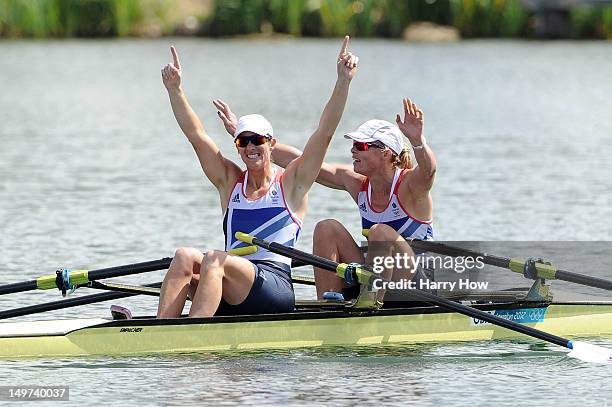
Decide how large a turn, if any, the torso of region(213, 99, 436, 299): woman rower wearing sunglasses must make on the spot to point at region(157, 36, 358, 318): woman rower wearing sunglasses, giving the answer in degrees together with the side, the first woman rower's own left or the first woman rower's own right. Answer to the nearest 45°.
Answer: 0° — they already face them

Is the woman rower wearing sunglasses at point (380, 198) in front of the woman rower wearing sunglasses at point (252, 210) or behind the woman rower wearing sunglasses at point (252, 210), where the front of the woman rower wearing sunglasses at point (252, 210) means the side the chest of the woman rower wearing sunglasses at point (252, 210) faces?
behind

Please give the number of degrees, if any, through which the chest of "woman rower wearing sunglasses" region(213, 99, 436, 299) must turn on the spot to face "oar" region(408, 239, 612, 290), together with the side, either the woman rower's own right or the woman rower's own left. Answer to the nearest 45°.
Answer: approximately 135° to the woman rower's own left

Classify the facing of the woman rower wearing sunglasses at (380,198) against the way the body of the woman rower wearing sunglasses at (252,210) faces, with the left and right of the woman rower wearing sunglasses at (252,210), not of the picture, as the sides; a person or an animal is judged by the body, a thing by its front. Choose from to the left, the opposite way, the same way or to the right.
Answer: the same way

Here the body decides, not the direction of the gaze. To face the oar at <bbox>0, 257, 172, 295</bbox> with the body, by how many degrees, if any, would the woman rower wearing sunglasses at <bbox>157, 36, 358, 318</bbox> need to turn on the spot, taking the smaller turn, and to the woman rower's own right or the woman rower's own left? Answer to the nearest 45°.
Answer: approximately 45° to the woman rower's own right

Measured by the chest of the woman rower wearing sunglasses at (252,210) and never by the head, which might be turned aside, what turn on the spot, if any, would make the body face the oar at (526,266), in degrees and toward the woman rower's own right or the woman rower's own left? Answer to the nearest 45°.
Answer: approximately 135° to the woman rower's own left

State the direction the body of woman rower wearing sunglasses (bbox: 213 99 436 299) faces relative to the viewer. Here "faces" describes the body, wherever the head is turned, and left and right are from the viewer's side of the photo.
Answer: facing the viewer and to the left of the viewer

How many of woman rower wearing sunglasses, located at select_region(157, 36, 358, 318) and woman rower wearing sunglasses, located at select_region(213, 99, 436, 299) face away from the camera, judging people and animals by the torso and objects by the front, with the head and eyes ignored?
0
